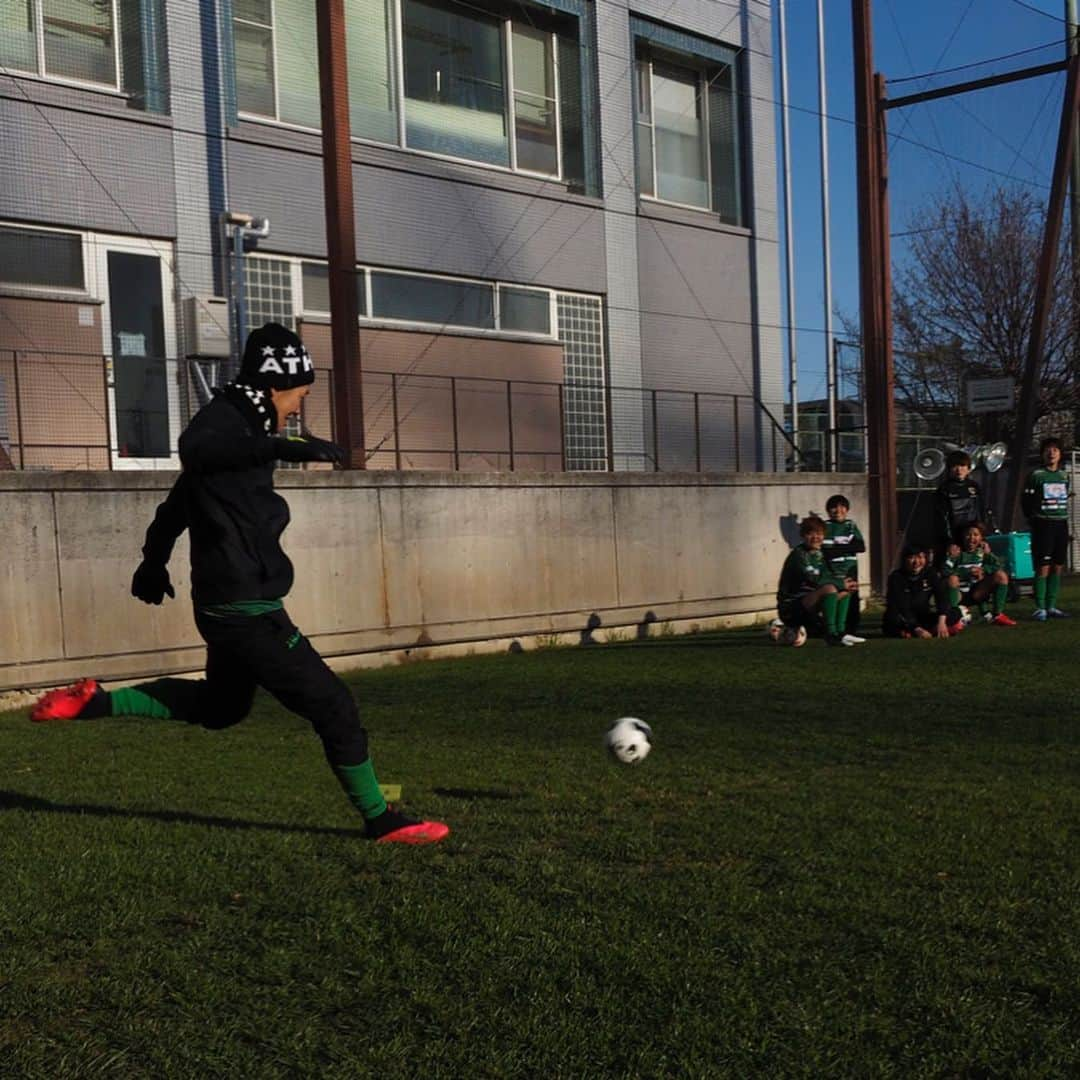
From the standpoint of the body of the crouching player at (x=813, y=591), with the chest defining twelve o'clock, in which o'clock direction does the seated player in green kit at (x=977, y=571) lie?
The seated player in green kit is roughly at 9 o'clock from the crouching player.

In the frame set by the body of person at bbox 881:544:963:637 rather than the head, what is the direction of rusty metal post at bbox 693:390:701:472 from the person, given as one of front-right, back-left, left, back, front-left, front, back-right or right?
back-right

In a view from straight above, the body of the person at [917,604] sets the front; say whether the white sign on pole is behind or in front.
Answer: behind

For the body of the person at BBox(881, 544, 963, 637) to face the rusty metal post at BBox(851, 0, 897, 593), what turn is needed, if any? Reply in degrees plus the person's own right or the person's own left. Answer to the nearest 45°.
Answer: approximately 180°

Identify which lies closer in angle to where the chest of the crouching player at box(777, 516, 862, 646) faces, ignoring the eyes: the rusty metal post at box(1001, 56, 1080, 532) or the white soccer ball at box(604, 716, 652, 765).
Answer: the white soccer ball

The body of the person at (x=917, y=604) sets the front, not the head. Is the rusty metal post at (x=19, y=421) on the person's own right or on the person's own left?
on the person's own right
